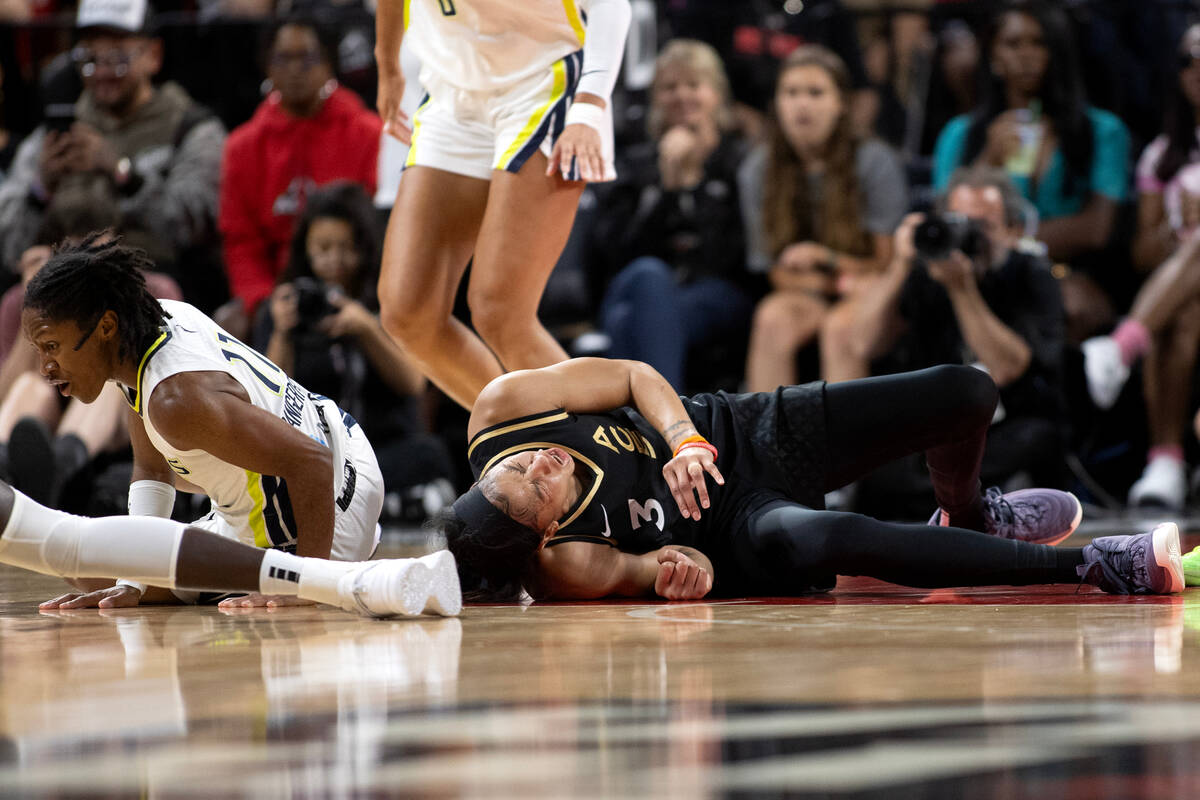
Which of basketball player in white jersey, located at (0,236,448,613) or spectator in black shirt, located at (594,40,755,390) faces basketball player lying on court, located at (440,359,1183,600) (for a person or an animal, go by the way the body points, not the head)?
the spectator in black shirt

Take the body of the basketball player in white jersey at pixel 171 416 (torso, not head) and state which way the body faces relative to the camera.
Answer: to the viewer's left

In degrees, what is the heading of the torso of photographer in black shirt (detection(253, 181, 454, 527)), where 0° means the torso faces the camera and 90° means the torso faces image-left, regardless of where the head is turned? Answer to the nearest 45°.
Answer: approximately 45°

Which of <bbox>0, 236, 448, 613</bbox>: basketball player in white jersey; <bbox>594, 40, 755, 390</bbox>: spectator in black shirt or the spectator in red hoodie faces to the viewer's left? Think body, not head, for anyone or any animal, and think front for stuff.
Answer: the basketball player in white jersey

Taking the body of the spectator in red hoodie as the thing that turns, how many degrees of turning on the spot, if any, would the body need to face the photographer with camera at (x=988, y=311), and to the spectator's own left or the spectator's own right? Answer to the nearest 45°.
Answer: approximately 45° to the spectator's own left

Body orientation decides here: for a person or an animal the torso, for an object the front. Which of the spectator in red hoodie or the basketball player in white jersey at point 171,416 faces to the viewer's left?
the basketball player in white jersey

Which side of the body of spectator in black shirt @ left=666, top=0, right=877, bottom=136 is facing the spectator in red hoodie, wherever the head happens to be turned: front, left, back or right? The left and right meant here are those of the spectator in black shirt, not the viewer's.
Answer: right

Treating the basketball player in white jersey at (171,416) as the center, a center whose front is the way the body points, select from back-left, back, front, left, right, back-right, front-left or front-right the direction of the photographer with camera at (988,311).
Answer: back-right

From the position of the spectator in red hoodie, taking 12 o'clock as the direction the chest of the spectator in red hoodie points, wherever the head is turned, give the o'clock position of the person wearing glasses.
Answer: The person wearing glasses is roughly at 4 o'clock from the spectator in red hoodie.

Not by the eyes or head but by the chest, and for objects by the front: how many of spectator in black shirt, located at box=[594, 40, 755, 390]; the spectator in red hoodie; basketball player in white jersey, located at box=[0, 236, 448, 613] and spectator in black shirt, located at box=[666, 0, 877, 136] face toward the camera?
3
